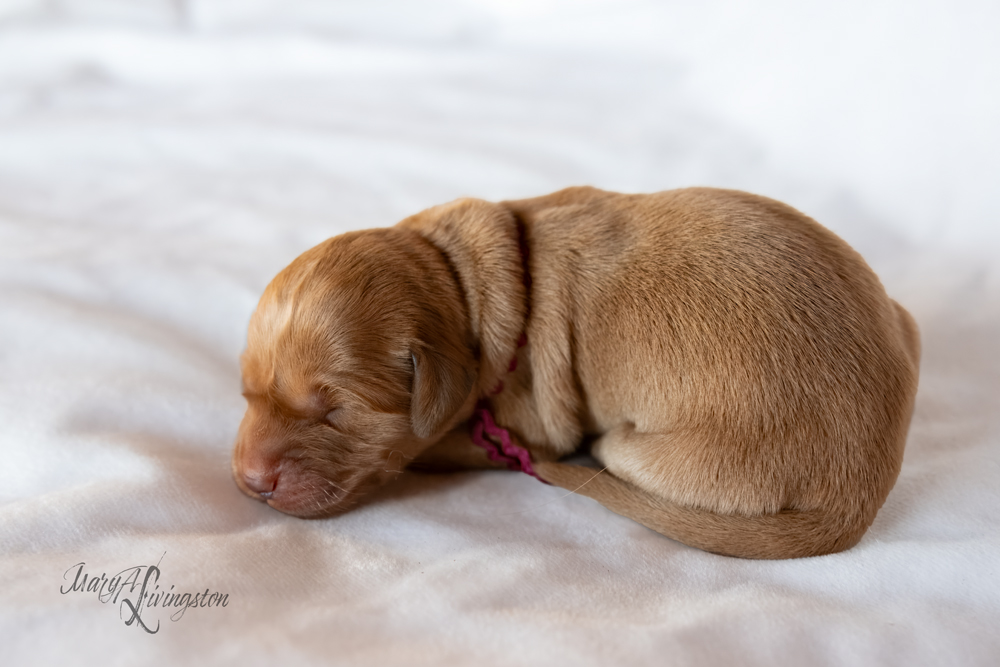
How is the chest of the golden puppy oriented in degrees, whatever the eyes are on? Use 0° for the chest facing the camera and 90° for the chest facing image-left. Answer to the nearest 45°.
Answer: approximately 90°
